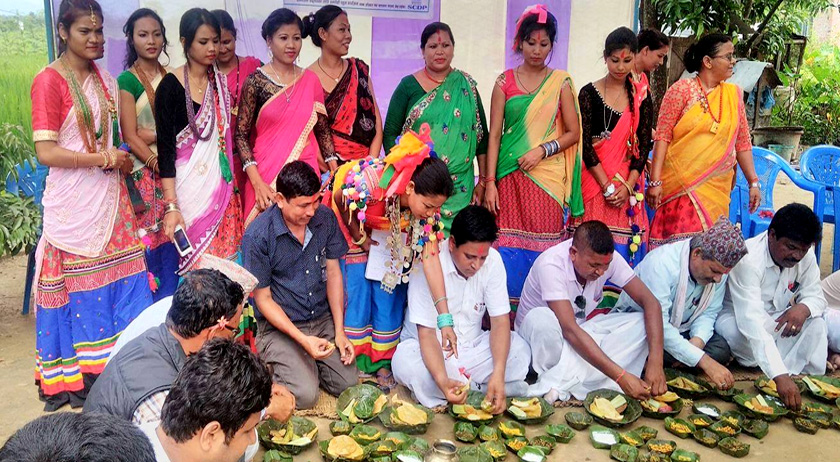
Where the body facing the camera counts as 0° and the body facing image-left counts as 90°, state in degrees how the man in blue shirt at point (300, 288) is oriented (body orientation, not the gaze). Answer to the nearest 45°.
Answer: approximately 315°

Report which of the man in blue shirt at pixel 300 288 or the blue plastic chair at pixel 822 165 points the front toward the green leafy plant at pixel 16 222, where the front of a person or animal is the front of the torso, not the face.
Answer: the blue plastic chair

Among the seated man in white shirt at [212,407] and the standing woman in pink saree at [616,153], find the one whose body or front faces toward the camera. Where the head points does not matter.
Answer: the standing woman in pink saree

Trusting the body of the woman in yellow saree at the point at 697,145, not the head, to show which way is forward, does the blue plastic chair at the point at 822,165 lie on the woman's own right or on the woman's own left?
on the woman's own left

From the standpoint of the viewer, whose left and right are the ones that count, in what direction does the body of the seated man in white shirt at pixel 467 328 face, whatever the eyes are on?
facing the viewer

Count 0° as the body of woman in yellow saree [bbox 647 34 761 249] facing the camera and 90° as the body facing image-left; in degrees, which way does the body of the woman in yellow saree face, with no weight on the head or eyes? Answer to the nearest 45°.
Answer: approximately 315°

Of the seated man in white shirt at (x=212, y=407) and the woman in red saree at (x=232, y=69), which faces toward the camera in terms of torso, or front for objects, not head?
the woman in red saree

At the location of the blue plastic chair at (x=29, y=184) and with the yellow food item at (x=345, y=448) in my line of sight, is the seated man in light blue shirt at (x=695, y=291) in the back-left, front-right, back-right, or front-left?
front-left

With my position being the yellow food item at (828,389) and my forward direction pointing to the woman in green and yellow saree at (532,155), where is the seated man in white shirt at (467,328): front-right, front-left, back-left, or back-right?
front-left

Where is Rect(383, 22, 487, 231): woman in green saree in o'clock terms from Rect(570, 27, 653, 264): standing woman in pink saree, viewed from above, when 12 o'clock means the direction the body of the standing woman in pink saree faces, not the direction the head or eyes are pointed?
The woman in green saree is roughly at 2 o'clock from the standing woman in pink saree.

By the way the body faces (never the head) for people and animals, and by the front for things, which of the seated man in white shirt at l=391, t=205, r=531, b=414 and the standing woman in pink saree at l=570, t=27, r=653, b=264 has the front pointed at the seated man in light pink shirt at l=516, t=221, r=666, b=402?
the standing woman in pink saree

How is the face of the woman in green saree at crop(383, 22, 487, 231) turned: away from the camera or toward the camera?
toward the camera

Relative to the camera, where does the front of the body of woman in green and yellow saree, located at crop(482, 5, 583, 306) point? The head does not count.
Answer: toward the camera

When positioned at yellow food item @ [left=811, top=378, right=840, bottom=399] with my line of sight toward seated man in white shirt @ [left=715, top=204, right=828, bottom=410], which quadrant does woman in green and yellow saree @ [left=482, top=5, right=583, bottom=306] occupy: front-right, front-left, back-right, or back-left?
front-left

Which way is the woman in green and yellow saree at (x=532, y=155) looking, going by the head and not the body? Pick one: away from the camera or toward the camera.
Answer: toward the camera
